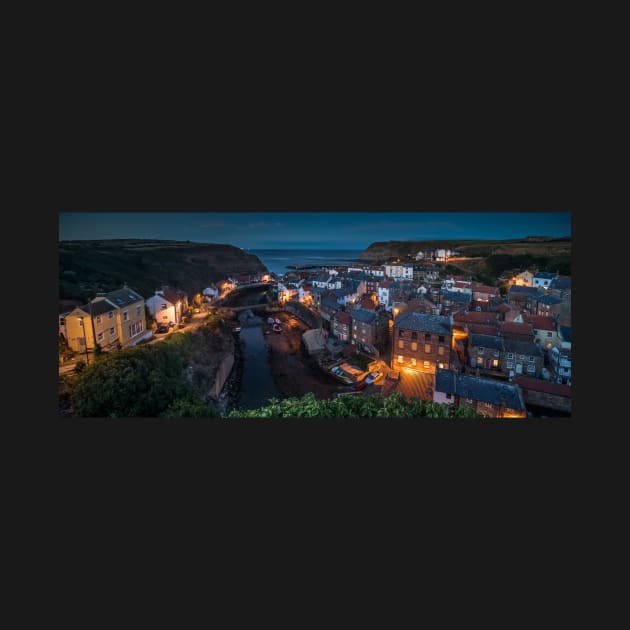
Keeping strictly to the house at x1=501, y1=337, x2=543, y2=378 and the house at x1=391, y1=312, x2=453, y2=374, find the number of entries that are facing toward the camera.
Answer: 2

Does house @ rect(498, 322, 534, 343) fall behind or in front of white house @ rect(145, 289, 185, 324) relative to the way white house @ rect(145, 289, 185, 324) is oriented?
in front

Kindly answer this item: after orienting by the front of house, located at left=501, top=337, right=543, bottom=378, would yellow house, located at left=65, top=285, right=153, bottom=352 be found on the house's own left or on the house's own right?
on the house's own right

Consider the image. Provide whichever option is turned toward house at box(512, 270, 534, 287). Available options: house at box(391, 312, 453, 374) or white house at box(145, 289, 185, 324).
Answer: the white house

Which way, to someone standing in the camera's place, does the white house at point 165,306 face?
facing the viewer and to the right of the viewer

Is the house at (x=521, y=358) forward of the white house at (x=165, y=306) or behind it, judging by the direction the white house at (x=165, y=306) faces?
forward

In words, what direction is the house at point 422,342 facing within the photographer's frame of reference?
facing the viewer

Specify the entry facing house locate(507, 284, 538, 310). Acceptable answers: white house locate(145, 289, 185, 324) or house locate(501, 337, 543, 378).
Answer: the white house

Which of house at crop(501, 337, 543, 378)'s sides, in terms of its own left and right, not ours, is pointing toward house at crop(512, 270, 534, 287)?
back

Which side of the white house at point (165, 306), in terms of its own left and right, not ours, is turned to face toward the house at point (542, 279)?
front
